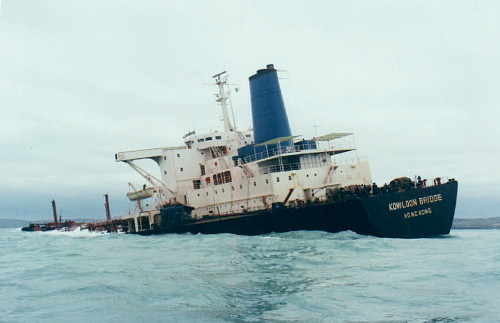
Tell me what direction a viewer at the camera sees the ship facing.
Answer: facing away from the viewer and to the left of the viewer
